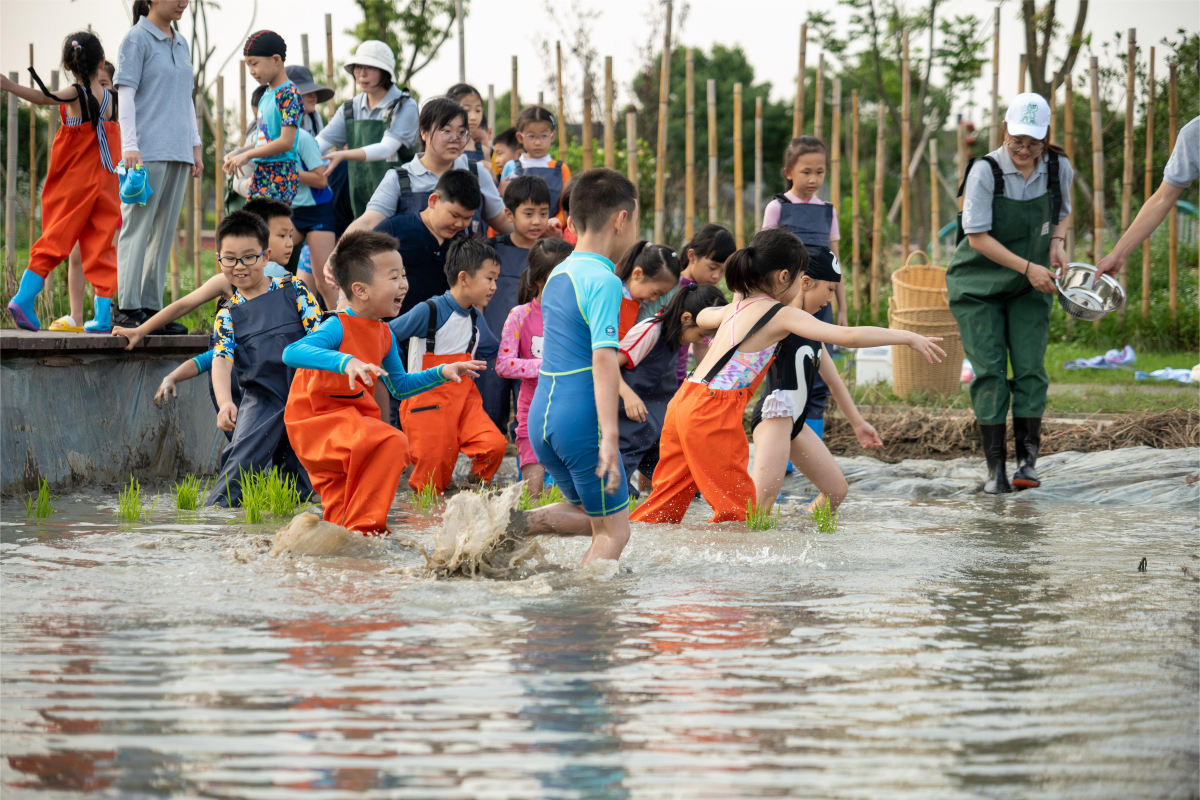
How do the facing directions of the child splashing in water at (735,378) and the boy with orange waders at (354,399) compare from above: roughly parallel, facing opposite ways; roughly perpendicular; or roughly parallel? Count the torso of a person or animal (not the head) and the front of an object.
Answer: roughly perpendicular

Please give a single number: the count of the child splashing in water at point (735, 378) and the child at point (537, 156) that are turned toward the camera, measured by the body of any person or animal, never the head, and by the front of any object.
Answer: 1

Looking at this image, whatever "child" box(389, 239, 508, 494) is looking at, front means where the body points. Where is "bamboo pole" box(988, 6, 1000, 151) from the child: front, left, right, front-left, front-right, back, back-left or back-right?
left

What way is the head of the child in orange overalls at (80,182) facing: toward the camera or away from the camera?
away from the camera

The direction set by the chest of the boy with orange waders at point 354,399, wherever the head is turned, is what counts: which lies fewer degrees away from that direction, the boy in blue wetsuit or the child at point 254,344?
the boy in blue wetsuit

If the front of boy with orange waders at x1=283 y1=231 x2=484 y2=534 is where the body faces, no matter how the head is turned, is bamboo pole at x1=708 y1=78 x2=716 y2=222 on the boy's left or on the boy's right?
on the boy's left

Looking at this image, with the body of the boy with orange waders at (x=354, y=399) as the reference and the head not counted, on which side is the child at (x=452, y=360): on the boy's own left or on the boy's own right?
on the boy's own left
